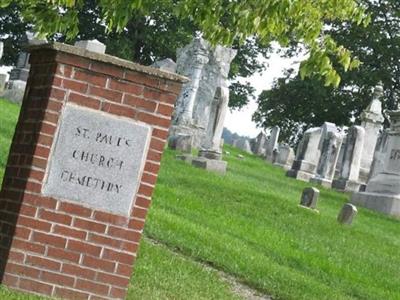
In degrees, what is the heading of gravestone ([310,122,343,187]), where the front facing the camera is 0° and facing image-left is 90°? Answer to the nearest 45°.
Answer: approximately 0°

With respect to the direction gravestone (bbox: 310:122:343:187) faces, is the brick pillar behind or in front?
in front

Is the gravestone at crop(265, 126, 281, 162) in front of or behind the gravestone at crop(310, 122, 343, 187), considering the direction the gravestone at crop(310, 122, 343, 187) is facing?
behind

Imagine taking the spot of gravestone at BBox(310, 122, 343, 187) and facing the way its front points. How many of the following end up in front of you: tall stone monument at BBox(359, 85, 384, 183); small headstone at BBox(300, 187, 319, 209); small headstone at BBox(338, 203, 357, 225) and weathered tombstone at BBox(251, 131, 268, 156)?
2

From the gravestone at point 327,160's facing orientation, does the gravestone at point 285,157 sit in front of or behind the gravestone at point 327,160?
behind

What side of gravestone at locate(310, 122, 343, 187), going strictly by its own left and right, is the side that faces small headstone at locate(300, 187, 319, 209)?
front

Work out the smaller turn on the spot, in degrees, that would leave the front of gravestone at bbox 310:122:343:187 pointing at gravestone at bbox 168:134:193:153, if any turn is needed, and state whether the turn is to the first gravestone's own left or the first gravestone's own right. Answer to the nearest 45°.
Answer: approximately 45° to the first gravestone's own right

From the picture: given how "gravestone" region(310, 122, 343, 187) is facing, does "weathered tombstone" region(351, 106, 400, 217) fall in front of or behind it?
in front

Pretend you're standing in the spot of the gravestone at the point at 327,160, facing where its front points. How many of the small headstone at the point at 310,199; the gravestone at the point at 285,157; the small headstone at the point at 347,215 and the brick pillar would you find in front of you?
3

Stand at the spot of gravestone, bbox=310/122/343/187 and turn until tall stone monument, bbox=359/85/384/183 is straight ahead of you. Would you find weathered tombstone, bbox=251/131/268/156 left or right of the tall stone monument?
left

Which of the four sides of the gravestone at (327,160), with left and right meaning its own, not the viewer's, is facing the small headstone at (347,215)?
front
